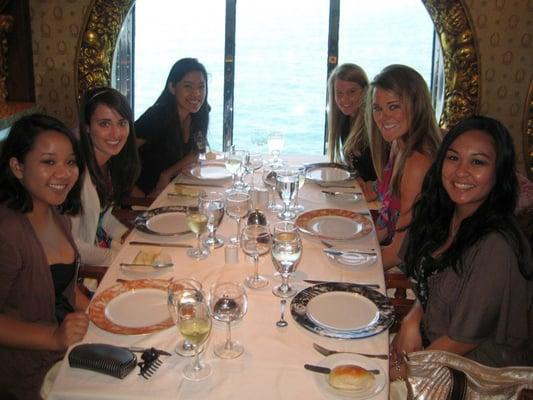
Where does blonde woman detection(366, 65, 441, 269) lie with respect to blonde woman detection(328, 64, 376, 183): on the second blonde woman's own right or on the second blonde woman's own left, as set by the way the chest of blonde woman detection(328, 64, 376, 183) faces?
on the second blonde woman's own left

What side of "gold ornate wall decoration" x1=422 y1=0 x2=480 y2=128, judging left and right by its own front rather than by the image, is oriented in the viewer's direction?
front

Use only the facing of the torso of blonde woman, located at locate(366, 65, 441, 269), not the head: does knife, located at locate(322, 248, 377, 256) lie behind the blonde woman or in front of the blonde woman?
in front

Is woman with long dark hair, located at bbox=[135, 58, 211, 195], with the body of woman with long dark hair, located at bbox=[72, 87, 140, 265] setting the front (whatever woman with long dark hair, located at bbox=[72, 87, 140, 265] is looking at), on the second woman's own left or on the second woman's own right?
on the second woman's own left

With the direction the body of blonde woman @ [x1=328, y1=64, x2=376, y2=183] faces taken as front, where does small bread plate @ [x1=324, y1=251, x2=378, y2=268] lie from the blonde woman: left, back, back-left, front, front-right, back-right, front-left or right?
front-left

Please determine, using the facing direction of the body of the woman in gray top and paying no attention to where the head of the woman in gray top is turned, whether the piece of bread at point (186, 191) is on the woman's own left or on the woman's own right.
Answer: on the woman's own right

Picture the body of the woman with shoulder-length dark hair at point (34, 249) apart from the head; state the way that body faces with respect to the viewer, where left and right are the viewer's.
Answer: facing the viewer and to the right of the viewer

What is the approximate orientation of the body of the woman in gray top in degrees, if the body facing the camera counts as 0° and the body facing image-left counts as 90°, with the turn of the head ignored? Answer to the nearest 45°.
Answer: approximately 45°

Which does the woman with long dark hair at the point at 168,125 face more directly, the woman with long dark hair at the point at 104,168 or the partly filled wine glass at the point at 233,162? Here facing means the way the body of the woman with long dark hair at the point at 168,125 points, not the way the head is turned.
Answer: the partly filled wine glass

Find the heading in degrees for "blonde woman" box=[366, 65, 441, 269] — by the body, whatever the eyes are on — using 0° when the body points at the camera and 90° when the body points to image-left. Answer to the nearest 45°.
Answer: approximately 45°

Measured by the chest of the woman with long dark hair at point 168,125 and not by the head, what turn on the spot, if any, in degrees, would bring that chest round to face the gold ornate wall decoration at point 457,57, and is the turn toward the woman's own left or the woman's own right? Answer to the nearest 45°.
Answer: approximately 45° to the woman's own left
